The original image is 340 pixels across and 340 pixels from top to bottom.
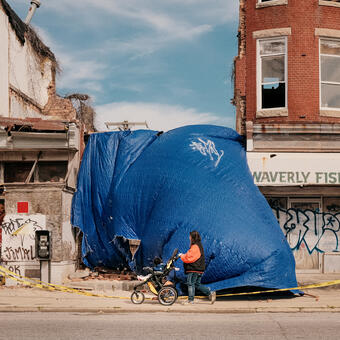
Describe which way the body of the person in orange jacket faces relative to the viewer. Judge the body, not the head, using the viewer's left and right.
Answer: facing to the left of the viewer

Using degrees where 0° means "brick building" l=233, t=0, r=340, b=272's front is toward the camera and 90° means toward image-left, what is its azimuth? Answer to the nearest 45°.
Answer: approximately 0°

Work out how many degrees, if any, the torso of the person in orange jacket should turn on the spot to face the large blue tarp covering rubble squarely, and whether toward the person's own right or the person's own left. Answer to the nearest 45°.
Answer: approximately 90° to the person's own right

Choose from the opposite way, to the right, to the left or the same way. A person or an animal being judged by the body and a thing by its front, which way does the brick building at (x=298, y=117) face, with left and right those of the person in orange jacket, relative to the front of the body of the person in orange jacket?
to the left

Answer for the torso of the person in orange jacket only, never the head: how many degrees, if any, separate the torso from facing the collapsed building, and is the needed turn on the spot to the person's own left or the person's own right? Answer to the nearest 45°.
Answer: approximately 45° to the person's own right

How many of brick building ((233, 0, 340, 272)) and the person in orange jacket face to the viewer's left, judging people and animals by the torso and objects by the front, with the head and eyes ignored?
1
